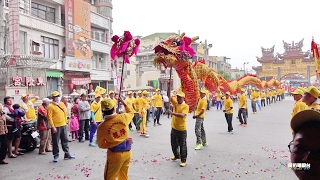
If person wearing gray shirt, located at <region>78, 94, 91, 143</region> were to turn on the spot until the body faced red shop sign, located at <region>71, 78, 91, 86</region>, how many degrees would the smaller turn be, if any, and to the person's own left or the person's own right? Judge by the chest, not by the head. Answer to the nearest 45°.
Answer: approximately 135° to the person's own left

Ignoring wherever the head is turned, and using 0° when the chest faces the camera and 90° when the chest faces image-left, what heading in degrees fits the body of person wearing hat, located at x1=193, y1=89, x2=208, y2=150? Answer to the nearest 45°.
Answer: approximately 45°

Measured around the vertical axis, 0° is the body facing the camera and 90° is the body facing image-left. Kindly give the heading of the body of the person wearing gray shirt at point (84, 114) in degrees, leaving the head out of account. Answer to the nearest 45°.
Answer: approximately 315°

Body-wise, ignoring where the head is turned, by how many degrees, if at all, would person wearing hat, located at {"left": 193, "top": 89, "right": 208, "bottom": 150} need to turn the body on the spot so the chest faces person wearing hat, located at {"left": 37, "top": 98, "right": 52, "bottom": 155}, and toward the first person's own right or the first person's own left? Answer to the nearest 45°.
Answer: approximately 45° to the first person's own right

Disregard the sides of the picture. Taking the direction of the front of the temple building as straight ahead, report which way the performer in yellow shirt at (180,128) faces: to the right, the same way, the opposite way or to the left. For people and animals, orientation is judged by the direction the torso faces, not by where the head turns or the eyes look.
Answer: the same way

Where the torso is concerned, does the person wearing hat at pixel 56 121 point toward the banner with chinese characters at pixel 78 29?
no

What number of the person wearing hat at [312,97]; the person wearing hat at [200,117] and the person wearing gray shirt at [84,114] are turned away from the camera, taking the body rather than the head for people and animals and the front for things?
0

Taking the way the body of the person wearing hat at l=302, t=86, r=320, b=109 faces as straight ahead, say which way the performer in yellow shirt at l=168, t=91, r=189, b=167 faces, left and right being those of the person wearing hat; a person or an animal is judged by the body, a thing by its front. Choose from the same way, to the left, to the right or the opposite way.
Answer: to the left

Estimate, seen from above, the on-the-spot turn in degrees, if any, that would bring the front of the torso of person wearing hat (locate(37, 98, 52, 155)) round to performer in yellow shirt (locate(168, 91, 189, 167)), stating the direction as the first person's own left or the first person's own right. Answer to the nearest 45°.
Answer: approximately 45° to the first person's own right

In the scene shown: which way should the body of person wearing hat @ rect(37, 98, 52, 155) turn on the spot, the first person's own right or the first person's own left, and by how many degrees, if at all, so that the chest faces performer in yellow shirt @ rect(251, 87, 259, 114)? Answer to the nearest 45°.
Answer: approximately 45° to the first person's own left

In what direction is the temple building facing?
toward the camera

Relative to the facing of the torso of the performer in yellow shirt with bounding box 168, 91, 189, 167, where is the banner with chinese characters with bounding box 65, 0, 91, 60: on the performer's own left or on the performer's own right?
on the performer's own right

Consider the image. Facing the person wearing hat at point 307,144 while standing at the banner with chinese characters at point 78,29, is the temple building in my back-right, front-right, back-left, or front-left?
back-left

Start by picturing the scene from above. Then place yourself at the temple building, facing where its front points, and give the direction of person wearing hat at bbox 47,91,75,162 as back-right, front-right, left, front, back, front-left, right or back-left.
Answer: front

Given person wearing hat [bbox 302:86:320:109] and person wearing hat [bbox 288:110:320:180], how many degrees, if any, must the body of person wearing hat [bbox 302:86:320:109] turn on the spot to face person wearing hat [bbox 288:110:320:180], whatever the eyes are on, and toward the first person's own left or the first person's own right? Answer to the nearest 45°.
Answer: approximately 90° to the first person's own left

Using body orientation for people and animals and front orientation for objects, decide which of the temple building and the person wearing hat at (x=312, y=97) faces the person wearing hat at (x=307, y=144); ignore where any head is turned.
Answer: the temple building

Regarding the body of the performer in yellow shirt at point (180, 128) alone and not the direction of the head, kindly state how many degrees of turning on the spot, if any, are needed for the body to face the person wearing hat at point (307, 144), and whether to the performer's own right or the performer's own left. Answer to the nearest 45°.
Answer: approximately 45° to the performer's own left

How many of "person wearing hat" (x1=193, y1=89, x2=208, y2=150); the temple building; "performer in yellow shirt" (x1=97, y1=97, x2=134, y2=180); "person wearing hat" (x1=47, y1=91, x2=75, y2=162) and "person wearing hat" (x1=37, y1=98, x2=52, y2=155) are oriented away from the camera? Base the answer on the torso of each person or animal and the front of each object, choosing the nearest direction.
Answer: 1

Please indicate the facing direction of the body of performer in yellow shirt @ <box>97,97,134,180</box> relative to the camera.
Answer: away from the camera
